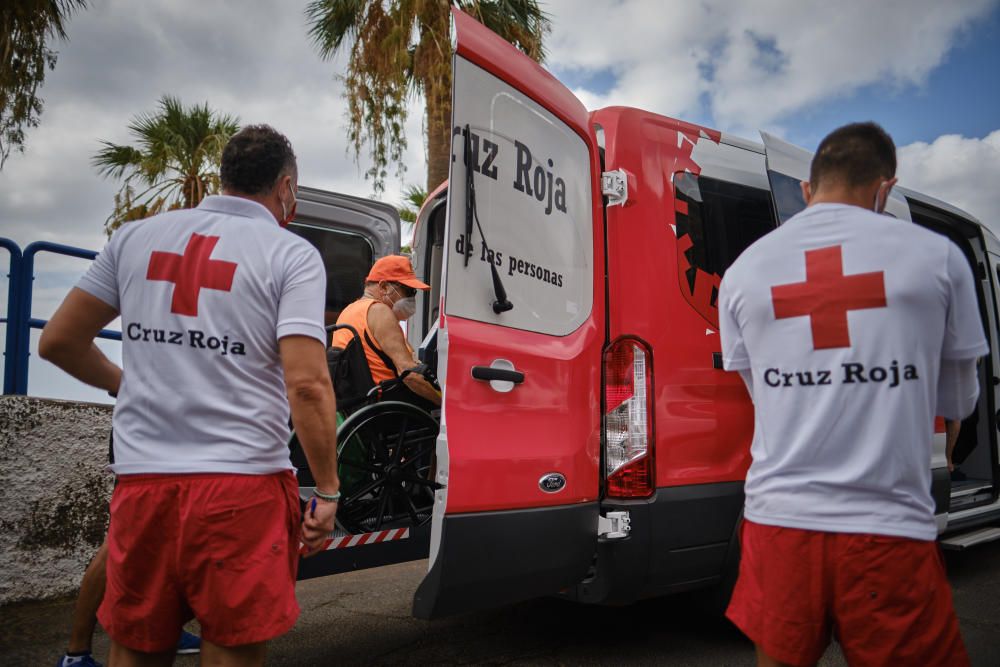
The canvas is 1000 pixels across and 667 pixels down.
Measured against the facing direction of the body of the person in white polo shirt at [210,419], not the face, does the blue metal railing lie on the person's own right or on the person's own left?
on the person's own left

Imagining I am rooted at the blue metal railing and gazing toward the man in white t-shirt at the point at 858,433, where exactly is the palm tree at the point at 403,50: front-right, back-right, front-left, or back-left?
back-left

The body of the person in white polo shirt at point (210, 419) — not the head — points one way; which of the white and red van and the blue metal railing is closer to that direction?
the white and red van

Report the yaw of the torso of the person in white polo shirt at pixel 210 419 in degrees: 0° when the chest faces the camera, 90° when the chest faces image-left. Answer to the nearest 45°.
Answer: approximately 225°

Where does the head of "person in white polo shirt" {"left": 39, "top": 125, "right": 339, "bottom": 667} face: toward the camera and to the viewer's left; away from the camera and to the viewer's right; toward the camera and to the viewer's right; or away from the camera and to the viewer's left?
away from the camera and to the viewer's right

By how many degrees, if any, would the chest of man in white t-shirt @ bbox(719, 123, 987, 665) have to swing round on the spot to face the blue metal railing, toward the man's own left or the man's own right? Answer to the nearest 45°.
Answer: approximately 90° to the man's own left

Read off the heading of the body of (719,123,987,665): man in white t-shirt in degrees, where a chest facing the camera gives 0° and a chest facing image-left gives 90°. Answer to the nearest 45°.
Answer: approximately 180°

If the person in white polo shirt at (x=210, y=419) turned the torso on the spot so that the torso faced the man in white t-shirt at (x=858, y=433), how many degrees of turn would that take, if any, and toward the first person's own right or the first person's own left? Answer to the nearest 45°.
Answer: approximately 90° to the first person's own right
